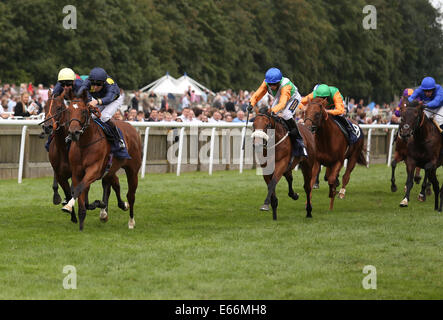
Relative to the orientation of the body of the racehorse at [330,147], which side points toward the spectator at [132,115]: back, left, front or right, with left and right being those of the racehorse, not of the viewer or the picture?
right

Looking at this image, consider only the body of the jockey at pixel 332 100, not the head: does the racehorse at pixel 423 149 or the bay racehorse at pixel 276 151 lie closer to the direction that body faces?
the bay racehorse

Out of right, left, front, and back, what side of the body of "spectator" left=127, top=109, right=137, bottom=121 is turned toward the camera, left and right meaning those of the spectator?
front

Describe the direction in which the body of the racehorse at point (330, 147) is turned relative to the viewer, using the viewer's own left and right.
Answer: facing the viewer and to the left of the viewer

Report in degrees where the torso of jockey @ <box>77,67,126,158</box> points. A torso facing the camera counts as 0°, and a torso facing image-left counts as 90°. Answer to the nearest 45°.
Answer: approximately 45°

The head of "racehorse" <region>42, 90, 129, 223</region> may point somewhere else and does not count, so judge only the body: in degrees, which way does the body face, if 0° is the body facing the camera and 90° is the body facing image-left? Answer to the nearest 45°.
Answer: approximately 45°

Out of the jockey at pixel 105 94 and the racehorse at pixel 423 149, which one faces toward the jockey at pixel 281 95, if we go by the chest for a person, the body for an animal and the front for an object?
the racehorse

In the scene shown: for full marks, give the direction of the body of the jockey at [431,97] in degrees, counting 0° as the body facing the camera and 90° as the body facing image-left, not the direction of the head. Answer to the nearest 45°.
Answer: approximately 45°

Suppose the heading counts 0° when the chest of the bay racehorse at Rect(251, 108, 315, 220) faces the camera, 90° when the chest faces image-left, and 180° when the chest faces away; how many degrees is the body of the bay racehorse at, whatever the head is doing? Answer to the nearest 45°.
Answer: approximately 45°

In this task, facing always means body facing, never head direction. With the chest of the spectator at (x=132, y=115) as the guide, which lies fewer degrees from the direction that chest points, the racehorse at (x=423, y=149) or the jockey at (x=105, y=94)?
the jockey

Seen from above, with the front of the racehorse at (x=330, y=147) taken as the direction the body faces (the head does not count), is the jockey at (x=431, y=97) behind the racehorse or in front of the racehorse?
behind

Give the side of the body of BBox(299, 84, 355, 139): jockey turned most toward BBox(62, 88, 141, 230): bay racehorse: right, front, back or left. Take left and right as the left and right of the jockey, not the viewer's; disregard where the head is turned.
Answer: front
